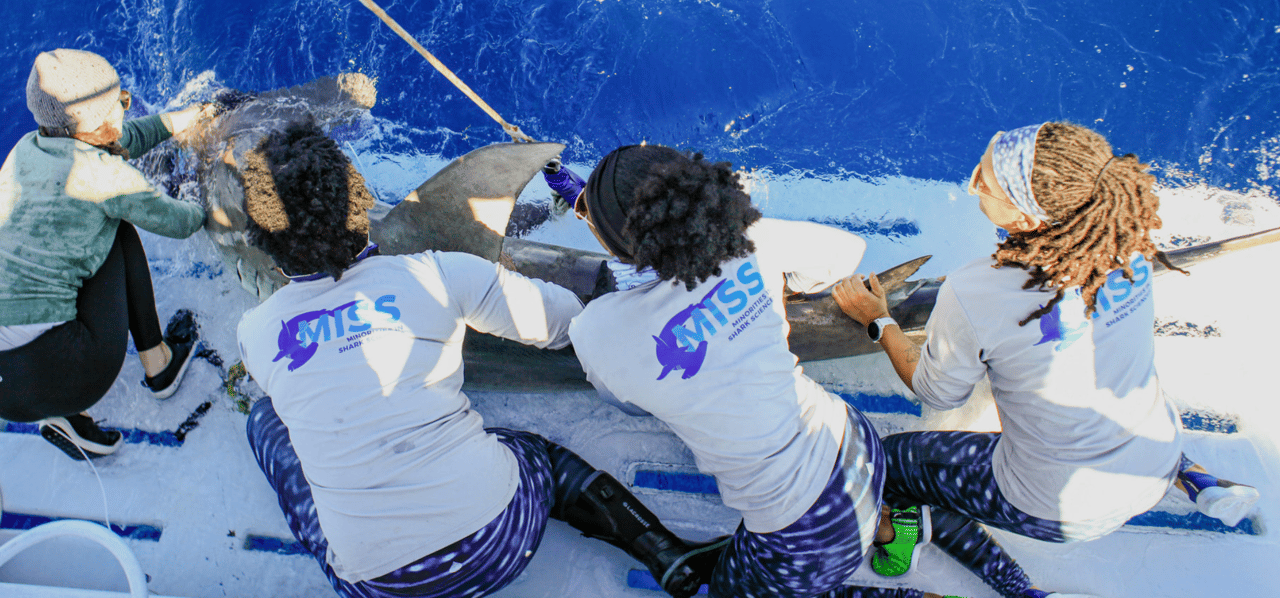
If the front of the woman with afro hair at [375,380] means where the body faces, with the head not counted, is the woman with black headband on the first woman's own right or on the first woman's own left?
on the first woman's own right

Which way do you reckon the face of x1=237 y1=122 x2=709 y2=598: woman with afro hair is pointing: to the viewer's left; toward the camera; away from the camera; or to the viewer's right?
away from the camera

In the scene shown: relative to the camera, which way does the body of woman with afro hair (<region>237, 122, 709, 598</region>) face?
away from the camera

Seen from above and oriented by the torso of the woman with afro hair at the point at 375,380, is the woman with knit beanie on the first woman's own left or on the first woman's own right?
on the first woman's own left

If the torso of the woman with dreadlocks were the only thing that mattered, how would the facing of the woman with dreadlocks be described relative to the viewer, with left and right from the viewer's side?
facing away from the viewer and to the left of the viewer

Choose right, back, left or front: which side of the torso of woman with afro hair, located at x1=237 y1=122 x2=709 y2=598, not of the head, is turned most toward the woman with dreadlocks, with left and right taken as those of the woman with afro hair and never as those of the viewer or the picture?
right

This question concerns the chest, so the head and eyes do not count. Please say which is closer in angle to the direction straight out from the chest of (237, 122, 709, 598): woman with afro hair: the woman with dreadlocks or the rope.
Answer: the rope

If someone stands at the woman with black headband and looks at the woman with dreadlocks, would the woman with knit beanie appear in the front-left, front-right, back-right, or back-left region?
back-left
